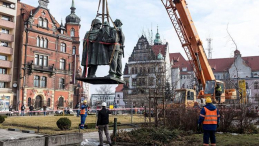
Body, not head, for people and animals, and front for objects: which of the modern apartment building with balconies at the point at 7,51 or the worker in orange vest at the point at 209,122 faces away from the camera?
the worker in orange vest

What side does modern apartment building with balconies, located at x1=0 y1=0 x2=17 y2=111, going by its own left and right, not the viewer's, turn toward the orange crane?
front

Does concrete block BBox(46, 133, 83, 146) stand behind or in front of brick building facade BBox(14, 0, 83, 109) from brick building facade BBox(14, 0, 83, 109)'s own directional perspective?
in front

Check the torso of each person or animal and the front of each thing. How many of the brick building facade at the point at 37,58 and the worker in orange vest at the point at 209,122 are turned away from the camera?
1

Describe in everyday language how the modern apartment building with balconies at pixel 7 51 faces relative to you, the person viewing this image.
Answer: facing the viewer and to the right of the viewer

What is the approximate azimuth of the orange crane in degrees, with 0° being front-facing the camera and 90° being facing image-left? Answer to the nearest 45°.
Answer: approximately 45°

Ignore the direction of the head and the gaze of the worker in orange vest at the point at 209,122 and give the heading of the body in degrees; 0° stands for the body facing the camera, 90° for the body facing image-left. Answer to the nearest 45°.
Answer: approximately 180°

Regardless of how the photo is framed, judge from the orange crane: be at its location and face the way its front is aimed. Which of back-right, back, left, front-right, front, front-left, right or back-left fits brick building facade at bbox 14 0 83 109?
right

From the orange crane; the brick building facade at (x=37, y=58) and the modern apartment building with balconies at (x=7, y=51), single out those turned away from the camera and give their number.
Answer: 0

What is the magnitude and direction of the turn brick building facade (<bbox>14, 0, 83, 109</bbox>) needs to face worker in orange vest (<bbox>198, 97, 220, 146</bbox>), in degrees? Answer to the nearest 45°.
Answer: approximately 45° to its right
